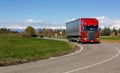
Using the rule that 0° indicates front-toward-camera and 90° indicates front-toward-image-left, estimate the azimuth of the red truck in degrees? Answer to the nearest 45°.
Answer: approximately 315°
